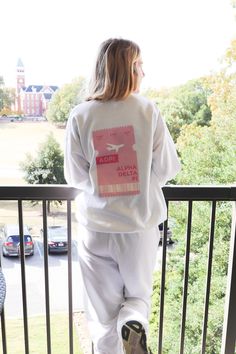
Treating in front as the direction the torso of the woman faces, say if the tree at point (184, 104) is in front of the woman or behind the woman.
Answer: in front

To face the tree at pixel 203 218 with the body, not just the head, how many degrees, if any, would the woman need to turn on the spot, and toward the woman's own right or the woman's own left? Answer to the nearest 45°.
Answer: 0° — they already face it

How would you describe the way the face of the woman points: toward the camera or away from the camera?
away from the camera

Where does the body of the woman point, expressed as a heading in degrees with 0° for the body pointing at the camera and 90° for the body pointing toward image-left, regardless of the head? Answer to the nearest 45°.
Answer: approximately 180°
